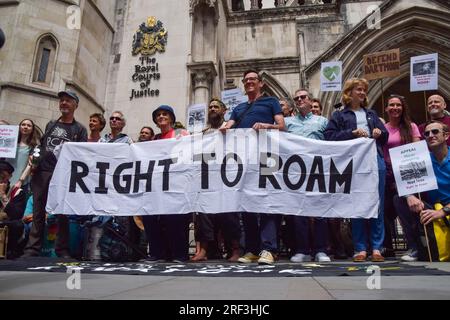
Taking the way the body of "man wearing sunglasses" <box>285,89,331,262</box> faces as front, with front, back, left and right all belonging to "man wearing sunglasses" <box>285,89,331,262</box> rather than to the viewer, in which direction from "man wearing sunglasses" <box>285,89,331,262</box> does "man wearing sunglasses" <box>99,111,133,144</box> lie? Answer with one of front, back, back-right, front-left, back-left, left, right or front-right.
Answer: right

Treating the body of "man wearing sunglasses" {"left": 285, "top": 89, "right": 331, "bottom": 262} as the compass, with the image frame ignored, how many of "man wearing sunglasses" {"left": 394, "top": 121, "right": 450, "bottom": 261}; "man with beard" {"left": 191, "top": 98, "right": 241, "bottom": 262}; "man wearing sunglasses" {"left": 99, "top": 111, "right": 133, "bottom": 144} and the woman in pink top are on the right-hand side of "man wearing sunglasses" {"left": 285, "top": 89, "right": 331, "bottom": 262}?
2

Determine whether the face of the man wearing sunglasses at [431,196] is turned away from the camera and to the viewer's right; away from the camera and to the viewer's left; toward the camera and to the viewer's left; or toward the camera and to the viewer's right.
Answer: toward the camera and to the viewer's left

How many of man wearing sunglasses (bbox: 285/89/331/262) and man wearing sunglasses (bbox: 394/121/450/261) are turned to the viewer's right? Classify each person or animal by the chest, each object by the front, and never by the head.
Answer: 0

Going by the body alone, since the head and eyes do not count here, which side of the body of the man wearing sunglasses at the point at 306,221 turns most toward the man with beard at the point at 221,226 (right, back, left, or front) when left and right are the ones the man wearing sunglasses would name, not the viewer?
right

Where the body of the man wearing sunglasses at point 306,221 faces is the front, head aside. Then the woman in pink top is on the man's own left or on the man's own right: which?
on the man's own left

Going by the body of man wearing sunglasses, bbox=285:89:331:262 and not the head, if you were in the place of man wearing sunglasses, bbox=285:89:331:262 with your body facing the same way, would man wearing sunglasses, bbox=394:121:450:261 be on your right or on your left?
on your left

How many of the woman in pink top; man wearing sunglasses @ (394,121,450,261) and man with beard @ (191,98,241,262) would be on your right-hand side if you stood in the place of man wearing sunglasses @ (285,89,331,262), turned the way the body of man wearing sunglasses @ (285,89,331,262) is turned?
1

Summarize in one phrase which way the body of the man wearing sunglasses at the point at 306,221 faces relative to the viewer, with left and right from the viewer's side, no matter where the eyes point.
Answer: facing the viewer

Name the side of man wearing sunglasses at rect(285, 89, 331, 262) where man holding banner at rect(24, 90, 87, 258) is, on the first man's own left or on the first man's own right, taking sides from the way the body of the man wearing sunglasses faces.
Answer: on the first man's own right

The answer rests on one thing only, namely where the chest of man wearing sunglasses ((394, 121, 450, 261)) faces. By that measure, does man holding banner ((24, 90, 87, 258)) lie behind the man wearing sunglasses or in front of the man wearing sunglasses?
in front

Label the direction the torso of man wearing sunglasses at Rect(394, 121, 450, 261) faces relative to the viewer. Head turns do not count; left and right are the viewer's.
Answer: facing the viewer and to the left of the viewer

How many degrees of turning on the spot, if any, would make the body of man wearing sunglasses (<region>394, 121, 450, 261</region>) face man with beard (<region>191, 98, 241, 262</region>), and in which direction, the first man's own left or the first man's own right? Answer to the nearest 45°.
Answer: approximately 45° to the first man's own right
